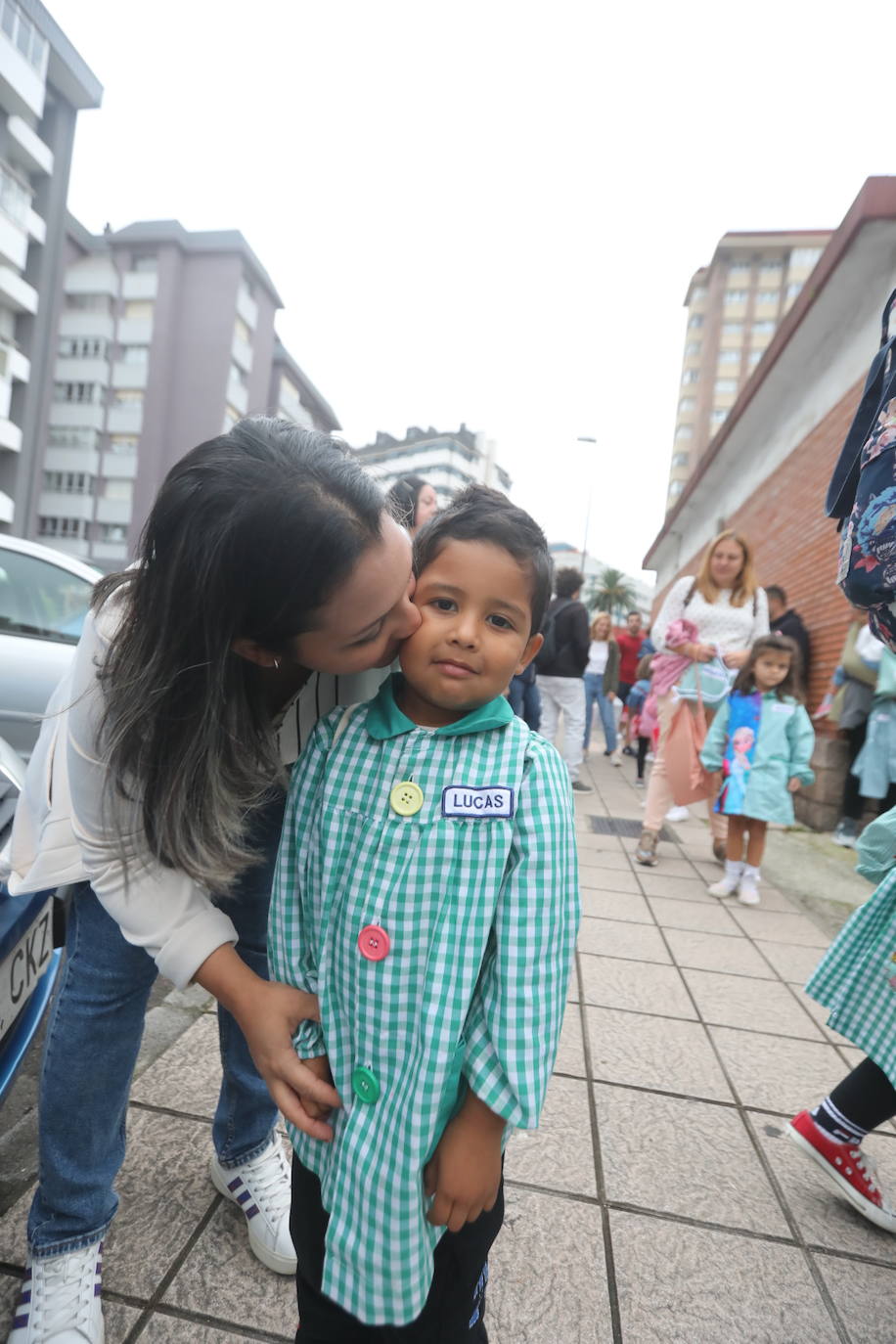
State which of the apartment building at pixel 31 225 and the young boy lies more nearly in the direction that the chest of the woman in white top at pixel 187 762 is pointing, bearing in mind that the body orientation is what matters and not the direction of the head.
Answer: the young boy

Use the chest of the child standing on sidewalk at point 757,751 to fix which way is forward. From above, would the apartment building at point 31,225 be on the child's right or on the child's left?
on the child's right

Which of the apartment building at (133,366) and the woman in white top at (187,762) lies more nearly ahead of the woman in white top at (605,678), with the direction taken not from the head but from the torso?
the woman in white top

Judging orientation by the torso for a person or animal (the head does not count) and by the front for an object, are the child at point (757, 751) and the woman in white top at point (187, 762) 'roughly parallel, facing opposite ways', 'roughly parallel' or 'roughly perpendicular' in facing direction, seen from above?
roughly perpendicular
